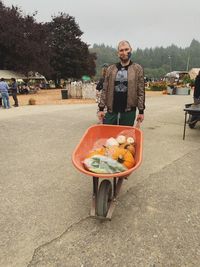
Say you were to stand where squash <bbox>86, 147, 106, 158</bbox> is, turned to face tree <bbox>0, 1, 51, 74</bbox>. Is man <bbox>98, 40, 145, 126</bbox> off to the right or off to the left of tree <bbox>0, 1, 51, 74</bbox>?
right

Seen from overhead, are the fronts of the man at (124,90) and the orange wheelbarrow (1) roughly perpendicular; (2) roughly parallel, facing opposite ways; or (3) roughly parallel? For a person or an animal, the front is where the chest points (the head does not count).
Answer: roughly parallel

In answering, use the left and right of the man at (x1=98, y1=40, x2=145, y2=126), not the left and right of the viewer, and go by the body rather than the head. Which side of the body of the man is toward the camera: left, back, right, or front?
front

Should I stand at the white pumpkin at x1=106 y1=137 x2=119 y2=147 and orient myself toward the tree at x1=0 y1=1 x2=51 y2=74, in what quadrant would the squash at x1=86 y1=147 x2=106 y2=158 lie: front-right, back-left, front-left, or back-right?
back-left

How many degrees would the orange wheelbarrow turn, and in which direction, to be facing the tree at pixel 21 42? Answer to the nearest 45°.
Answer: approximately 180°

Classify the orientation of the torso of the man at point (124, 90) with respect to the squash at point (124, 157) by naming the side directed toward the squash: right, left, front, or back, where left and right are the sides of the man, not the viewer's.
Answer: front

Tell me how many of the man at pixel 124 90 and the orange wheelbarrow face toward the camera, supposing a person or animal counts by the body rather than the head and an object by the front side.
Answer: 2

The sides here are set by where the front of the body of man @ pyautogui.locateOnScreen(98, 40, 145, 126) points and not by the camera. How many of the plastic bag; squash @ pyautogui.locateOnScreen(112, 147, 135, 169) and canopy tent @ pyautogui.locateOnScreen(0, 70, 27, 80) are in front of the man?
2

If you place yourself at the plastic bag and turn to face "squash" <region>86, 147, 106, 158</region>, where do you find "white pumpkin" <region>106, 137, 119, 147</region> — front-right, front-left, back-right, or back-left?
front-right

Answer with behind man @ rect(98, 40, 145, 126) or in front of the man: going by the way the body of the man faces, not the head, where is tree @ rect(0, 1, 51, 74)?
behind

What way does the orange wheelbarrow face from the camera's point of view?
toward the camera
